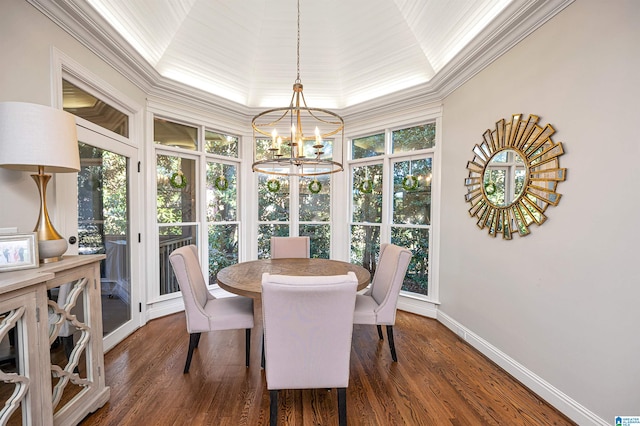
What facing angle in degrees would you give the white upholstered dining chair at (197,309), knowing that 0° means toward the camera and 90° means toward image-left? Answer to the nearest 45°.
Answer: approximately 270°

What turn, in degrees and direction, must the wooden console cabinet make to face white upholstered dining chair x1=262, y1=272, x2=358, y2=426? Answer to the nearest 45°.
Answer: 0° — it already faces it

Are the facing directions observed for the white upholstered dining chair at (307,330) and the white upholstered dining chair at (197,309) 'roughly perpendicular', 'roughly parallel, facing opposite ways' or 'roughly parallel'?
roughly perpendicular

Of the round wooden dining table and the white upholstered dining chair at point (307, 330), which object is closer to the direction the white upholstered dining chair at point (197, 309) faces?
the round wooden dining table

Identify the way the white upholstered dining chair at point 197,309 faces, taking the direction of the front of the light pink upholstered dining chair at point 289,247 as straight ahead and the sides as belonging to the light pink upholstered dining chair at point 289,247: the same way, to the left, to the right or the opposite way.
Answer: to the left

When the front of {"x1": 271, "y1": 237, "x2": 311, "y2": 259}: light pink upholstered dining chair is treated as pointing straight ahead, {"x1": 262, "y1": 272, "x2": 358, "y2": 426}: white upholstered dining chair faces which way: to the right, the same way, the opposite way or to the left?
the opposite way

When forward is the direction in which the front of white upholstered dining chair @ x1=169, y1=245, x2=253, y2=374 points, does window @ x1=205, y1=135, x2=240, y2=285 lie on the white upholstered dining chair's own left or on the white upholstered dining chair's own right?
on the white upholstered dining chair's own left

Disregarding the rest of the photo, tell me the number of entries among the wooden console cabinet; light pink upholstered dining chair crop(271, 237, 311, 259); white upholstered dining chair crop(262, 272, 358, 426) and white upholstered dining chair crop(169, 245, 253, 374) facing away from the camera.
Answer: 1

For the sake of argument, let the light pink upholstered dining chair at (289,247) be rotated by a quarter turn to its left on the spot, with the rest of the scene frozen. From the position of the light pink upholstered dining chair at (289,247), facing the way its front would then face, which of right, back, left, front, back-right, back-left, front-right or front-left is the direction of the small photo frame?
back-right

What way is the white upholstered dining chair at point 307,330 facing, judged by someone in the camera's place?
facing away from the viewer

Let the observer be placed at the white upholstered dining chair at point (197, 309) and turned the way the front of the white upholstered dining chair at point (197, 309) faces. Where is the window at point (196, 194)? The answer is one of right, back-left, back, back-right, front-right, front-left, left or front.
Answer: left

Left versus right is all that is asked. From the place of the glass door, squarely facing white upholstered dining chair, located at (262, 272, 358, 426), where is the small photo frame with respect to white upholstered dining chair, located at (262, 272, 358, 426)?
right

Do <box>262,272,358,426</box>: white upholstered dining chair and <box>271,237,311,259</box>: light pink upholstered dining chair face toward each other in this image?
yes

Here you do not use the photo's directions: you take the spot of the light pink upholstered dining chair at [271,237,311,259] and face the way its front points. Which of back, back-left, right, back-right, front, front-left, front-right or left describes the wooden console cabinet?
front-right
